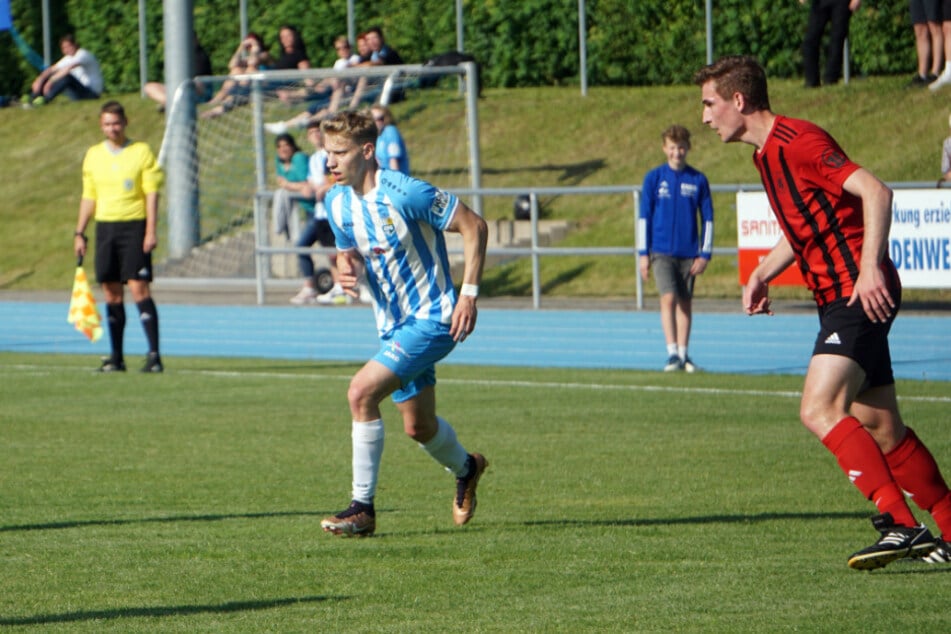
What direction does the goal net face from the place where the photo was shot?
facing the viewer and to the right of the viewer

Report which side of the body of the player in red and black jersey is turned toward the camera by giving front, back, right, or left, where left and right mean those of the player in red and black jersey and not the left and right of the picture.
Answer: left

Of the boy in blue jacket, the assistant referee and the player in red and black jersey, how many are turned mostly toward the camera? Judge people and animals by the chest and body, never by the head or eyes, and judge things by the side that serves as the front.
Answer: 2

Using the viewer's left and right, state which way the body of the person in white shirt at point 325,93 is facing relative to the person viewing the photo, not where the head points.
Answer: facing the viewer and to the left of the viewer

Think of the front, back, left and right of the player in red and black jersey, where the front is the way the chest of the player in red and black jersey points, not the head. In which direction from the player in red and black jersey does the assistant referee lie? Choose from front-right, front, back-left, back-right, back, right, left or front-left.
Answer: front-right

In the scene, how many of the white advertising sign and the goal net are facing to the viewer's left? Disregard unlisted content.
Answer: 0

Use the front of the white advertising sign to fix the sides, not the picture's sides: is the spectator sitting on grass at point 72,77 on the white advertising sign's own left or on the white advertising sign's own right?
on the white advertising sign's own right

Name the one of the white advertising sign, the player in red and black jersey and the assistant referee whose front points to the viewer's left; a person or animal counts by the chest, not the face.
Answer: the player in red and black jersey

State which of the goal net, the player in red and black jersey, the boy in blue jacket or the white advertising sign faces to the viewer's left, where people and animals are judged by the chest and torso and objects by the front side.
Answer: the player in red and black jersey

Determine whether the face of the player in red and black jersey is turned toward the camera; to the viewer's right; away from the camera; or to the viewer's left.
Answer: to the viewer's left
